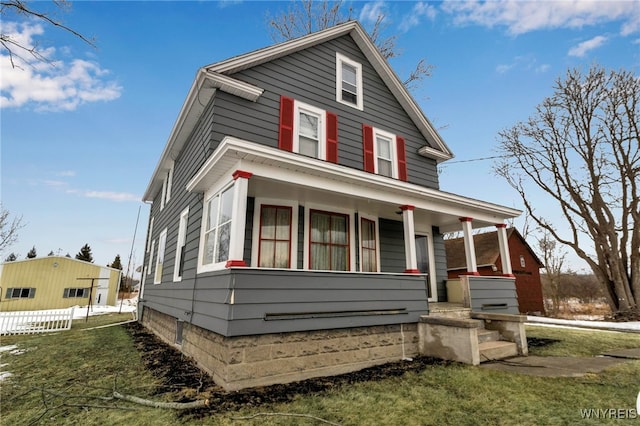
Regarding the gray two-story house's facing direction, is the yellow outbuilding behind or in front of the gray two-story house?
behind

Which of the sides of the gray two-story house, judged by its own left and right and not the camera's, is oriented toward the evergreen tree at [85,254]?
back

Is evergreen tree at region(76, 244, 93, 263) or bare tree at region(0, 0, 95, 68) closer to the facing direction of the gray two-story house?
the bare tree

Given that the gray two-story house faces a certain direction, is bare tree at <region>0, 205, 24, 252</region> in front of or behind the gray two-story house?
behind
